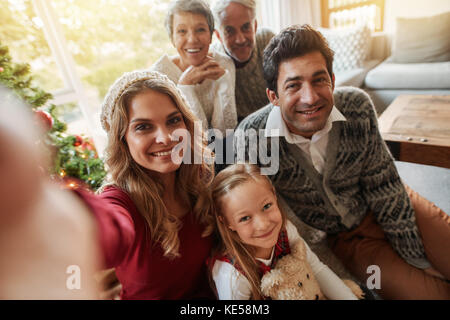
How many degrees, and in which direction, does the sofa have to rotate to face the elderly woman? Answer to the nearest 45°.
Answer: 0° — it already faces them

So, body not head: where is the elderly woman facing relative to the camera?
toward the camera

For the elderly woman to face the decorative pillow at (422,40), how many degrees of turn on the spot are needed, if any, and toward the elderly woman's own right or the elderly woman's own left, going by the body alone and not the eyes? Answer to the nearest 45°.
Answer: approximately 135° to the elderly woman's own left

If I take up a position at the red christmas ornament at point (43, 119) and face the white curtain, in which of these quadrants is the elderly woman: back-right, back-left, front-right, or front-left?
front-right

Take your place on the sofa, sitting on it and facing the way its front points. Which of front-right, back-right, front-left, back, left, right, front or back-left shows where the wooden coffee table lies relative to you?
front

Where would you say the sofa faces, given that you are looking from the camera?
facing the viewer

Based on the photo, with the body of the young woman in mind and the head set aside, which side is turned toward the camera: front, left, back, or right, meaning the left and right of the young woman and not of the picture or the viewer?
front
